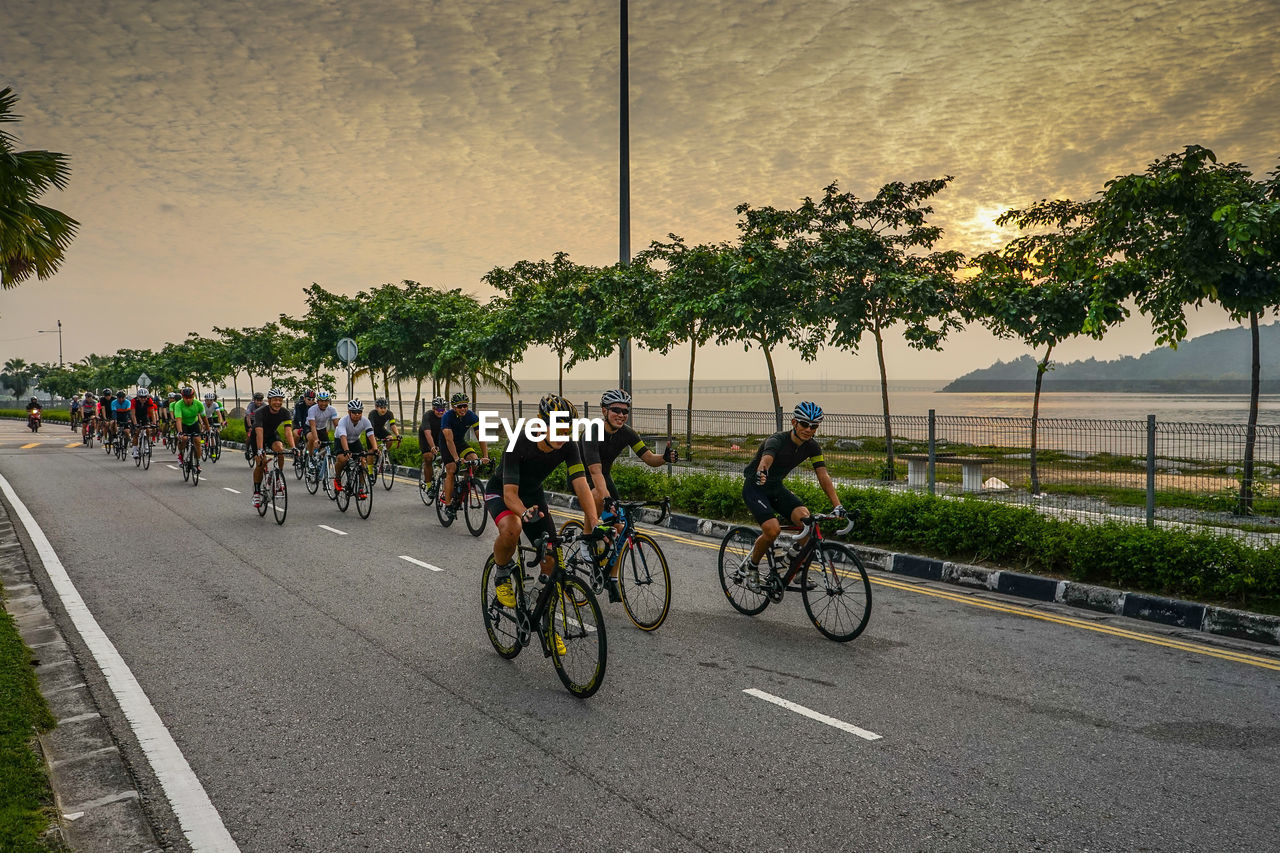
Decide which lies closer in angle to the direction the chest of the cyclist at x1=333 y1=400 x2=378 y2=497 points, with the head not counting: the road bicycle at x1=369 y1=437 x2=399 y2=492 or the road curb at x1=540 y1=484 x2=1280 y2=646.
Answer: the road curb

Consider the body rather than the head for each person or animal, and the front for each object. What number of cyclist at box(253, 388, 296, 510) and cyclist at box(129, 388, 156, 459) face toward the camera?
2

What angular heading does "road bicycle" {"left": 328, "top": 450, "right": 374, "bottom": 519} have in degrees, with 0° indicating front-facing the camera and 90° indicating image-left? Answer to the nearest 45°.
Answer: approximately 315°

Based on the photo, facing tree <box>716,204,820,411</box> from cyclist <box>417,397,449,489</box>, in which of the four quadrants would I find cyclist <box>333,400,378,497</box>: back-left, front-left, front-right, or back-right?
back-left

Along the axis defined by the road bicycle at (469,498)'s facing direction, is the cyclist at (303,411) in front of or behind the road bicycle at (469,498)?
behind

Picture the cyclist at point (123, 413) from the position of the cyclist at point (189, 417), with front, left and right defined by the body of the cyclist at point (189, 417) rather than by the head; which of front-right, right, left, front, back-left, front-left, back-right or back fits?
back

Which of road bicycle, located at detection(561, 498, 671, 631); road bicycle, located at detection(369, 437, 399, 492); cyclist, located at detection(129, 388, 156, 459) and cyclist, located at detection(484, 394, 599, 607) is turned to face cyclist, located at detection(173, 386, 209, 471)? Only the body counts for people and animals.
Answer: cyclist, located at detection(129, 388, 156, 459)
